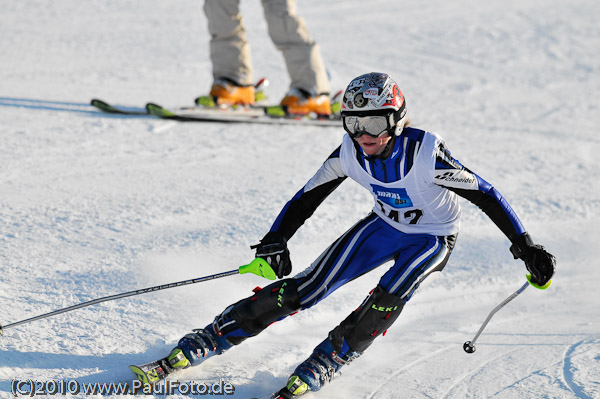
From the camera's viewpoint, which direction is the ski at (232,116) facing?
to the viewer's left

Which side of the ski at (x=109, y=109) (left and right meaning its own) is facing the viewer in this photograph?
left

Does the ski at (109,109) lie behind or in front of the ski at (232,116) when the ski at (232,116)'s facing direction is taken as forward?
in front

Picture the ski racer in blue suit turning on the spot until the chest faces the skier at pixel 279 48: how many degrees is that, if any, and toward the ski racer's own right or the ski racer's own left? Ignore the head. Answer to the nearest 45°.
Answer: approximately 135° to the ski racer's own right

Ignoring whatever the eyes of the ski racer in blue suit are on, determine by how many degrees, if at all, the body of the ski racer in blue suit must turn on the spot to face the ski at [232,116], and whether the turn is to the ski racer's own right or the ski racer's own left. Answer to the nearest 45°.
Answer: approximately 135° to the ski racer's own right

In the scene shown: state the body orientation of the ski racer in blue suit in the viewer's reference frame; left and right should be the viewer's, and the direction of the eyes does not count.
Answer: facing the viewer and to the left of the viewer

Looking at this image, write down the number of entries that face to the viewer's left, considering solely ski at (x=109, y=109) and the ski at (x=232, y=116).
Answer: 2
